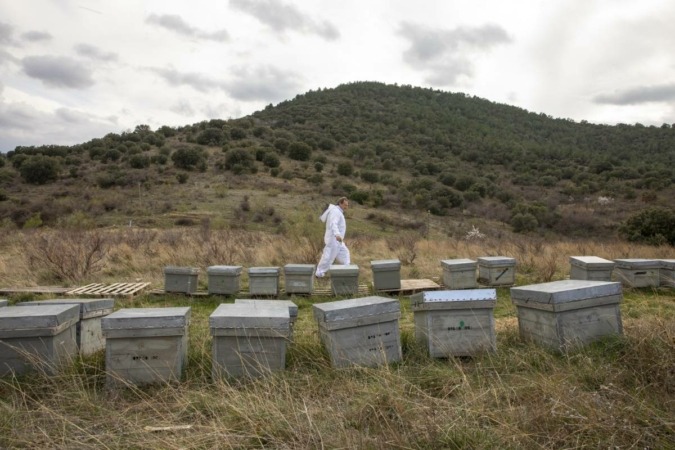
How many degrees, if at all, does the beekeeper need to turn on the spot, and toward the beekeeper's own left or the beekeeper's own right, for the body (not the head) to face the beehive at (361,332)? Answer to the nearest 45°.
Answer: approximately 90° to the beekeeper's own right

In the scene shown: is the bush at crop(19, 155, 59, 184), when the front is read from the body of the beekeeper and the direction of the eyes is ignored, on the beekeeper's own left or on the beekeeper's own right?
on the beekeeper's own left

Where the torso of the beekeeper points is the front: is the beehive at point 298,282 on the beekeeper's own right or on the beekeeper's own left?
on the beekeeper's own right

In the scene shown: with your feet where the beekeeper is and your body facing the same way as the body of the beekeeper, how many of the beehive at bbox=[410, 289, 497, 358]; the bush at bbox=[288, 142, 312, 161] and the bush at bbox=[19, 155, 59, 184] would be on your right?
1

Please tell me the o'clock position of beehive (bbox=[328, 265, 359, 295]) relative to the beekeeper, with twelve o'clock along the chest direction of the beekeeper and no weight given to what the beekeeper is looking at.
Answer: The beehive is roughly at 3 o'clock from the beekeeper.

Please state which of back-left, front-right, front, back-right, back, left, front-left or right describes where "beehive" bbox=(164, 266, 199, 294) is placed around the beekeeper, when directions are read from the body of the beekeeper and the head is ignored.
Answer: back-right

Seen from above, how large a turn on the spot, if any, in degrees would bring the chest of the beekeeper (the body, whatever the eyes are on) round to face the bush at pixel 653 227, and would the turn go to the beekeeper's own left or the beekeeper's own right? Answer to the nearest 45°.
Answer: approximately 45° to the beekeeper's own left

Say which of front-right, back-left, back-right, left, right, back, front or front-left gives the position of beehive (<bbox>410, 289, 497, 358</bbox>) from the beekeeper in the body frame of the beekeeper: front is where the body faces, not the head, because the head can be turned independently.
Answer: right

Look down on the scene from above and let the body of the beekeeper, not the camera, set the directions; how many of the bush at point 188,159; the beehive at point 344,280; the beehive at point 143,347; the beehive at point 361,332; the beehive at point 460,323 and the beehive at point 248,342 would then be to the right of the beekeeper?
5

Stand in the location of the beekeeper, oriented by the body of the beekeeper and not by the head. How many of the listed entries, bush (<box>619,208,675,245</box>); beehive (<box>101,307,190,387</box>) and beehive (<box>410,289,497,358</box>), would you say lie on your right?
2

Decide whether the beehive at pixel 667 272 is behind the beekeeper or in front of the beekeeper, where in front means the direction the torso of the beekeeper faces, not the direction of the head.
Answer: in front

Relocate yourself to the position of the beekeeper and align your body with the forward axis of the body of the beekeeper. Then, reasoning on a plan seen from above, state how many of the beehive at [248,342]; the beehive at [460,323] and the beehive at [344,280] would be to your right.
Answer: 3

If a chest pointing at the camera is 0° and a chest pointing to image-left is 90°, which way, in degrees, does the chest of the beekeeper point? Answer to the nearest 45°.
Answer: approximately 270°
